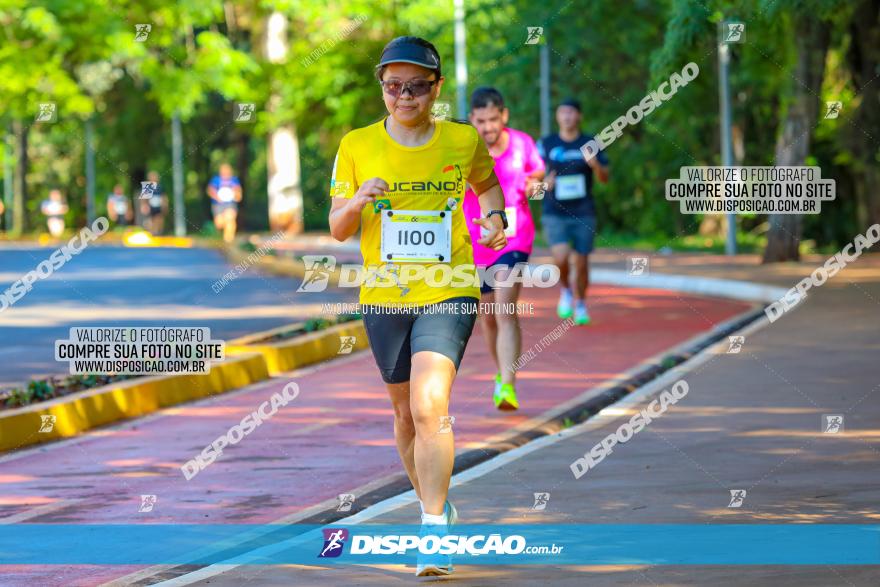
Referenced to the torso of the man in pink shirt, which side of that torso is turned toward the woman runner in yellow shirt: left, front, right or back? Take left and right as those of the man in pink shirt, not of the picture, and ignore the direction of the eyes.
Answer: front

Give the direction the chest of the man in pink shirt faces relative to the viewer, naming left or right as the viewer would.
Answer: facing the viewer

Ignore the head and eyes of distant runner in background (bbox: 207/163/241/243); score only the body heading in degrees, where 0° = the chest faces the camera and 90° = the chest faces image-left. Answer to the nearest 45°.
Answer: approximately 0°

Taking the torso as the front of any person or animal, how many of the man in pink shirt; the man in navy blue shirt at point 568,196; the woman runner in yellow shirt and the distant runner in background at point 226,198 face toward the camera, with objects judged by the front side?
4

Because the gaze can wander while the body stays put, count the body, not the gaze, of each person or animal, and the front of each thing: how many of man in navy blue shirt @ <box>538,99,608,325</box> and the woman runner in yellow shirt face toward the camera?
2

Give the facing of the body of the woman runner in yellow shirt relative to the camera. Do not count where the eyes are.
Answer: toward the camera

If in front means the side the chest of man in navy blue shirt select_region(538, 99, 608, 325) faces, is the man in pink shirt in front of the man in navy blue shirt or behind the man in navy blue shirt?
in front

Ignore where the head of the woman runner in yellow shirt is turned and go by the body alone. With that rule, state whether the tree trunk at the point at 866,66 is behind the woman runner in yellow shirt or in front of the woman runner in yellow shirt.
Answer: behind

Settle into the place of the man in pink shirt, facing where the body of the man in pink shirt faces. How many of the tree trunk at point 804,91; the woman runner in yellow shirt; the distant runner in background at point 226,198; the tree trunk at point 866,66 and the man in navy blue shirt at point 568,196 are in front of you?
1
